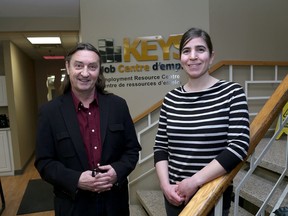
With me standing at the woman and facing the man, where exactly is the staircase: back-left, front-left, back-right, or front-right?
back-right

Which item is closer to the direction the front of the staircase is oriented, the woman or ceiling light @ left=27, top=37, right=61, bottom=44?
the woman

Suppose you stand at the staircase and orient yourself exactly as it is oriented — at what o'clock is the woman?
The woman is roughly at 11 o'clock from the staircase.

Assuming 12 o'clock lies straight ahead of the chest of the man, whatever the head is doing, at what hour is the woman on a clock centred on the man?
The woman is roughly at 10 o'clock from the man.

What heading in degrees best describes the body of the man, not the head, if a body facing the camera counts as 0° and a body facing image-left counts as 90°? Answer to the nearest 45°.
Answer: approximately 0°

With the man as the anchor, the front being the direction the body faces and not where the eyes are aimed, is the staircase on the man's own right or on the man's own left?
on the man's own left

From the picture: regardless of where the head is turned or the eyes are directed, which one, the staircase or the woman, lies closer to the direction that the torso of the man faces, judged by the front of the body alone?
the woman

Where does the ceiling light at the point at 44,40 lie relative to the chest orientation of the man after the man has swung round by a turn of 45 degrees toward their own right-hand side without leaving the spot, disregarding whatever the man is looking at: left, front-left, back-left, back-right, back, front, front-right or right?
back-right
